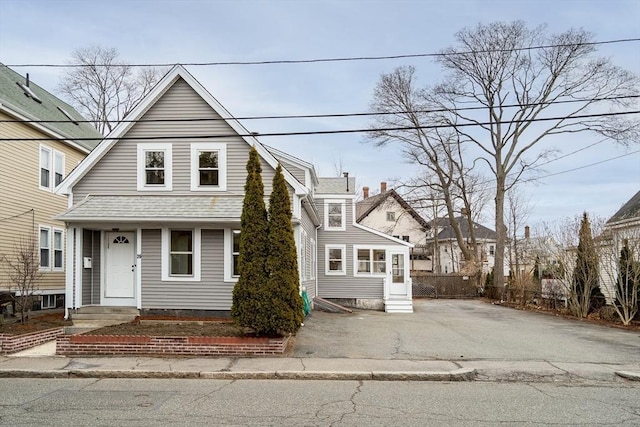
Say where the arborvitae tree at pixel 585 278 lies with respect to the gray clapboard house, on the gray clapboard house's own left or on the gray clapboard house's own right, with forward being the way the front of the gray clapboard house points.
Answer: on the gray clapboard house's own left

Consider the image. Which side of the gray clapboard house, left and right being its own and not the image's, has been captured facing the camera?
front

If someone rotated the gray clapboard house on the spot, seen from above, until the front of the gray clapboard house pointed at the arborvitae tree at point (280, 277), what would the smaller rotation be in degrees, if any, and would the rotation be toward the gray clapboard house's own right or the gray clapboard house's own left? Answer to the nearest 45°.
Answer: approximately 45° to the gray clapboard house's own left

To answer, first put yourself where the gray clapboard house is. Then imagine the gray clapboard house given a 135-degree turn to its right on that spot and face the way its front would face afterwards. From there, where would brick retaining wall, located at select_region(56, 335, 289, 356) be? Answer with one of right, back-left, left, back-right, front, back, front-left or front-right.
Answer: back-left

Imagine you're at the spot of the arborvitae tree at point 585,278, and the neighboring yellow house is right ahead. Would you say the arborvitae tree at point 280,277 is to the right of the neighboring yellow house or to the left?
left

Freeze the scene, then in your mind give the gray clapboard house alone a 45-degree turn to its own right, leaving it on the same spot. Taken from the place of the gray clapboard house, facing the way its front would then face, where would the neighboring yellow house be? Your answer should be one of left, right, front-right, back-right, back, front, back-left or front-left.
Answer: right

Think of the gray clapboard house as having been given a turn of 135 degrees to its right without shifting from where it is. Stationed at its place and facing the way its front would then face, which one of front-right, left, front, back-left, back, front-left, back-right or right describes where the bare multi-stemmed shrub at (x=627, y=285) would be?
back-right

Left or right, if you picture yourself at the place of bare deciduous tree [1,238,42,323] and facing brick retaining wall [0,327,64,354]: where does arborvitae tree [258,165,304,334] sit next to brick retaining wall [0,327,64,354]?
left
